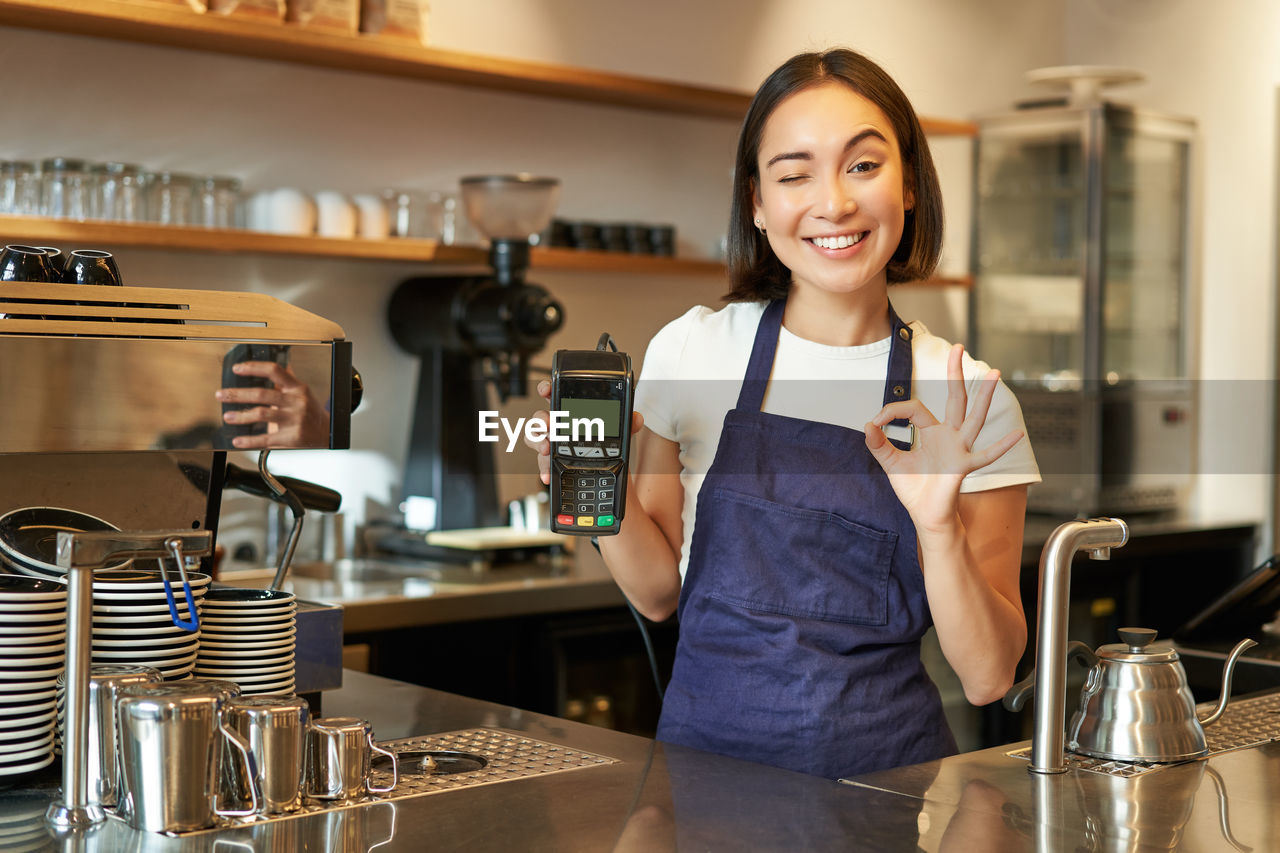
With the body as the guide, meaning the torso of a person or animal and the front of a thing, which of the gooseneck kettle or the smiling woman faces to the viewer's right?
the gooseneck kettle

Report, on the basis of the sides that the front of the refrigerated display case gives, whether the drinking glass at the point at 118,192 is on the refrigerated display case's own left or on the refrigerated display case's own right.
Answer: on the refrigerated display case's own right

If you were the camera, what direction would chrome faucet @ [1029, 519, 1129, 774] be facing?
facing to the right of the viewer

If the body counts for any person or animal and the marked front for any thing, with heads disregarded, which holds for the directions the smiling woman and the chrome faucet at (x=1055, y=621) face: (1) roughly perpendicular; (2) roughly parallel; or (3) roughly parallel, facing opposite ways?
roughly perpendicular

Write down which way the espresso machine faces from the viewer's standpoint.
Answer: facing to the right of the viewer

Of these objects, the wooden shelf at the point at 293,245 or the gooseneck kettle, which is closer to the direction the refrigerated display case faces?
the gooseneck kettle

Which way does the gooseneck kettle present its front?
to the viewer's right

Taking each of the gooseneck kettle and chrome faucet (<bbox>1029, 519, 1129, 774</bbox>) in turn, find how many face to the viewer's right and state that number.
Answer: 2
